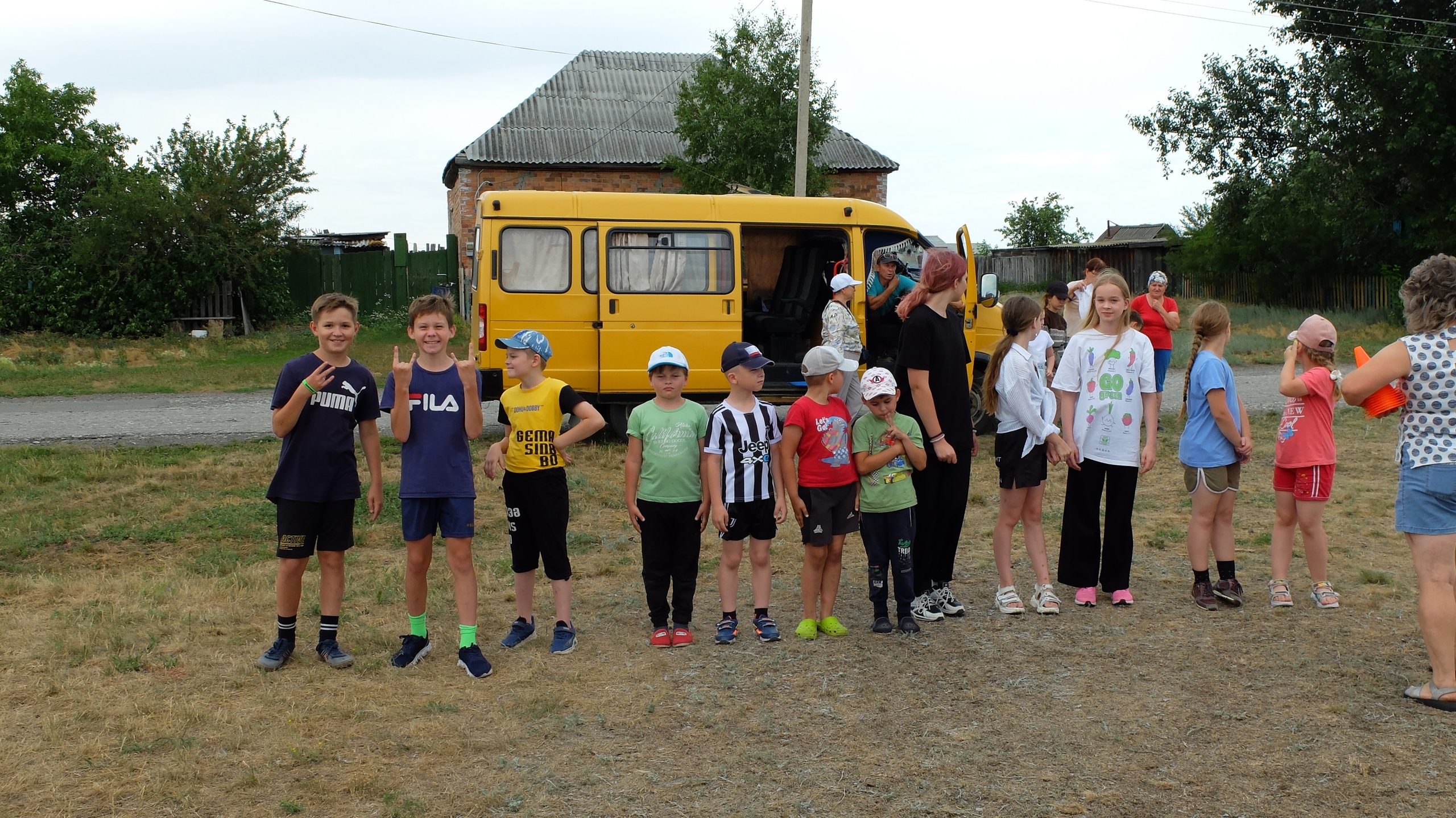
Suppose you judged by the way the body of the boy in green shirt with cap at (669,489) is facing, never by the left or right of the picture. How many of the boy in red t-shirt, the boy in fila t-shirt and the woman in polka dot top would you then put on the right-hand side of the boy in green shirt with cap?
1

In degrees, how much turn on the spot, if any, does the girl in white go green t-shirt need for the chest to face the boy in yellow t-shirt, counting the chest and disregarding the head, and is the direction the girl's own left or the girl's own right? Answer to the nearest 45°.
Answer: approximately 45° to the girl's own right

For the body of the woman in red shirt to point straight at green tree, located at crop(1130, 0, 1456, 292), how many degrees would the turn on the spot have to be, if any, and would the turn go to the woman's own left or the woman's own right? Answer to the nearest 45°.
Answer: approximately 180°

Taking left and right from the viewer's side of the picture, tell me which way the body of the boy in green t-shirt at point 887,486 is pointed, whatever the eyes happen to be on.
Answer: facing the viewer

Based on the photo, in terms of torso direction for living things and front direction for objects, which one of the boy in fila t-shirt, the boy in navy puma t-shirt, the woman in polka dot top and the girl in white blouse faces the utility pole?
the woman in polka dot top

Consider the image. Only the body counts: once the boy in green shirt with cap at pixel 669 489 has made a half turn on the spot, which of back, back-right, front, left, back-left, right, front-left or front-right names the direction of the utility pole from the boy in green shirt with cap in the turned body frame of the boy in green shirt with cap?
front

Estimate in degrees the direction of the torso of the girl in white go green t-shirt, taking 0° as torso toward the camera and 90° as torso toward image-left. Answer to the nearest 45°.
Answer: approximately 0°

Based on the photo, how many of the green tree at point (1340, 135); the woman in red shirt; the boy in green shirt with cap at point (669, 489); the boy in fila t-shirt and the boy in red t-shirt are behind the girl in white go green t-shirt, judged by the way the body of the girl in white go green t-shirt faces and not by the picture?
2

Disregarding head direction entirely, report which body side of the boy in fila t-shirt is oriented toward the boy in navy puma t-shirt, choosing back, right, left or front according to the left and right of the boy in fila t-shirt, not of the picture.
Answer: right

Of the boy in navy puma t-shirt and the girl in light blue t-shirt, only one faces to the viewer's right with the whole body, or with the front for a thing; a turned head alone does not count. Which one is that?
the girl in light blue t-shirt

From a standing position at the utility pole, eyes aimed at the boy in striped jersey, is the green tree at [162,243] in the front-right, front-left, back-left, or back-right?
back-right

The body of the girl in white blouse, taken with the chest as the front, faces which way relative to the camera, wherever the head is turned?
to the viewer's right

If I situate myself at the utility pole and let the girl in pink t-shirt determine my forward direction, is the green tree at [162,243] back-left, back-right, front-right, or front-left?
back-right

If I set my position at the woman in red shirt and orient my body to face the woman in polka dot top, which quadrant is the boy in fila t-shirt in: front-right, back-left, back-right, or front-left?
front-right

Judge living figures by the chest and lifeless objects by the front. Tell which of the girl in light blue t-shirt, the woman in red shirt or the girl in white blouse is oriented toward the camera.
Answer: the woman in red shirt

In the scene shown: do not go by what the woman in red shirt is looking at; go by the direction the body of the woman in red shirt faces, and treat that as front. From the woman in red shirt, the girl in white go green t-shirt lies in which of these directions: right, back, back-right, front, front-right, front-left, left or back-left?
front

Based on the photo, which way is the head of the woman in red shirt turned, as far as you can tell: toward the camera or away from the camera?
toward the camera
